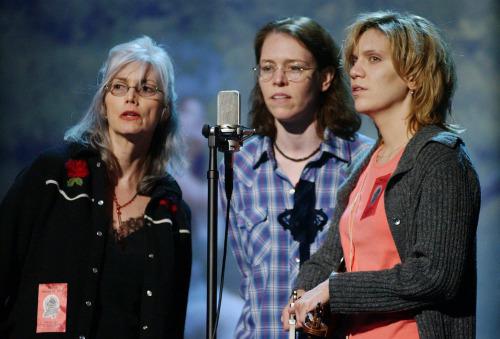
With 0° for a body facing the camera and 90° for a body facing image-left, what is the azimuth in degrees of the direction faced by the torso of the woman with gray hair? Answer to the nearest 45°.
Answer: approximately 315°

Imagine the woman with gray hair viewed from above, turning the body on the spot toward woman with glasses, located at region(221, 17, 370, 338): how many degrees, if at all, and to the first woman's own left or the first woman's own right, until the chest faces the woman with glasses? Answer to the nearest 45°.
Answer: approximately 45° to the first woman's own left
